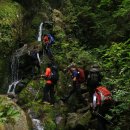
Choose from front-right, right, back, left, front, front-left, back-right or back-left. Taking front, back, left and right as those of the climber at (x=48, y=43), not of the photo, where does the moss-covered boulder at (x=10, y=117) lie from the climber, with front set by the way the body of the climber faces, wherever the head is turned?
left

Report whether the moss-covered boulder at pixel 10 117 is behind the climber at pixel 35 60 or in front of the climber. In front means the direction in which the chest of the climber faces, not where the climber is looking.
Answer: behind

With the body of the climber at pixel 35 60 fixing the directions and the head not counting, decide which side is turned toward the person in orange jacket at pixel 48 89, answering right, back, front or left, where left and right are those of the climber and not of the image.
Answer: back

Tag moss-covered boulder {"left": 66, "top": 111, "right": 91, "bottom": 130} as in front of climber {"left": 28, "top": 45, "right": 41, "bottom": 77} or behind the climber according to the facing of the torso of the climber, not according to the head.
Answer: behind

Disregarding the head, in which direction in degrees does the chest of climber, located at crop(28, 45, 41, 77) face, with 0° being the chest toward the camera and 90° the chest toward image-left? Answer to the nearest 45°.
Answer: approximately 180°
